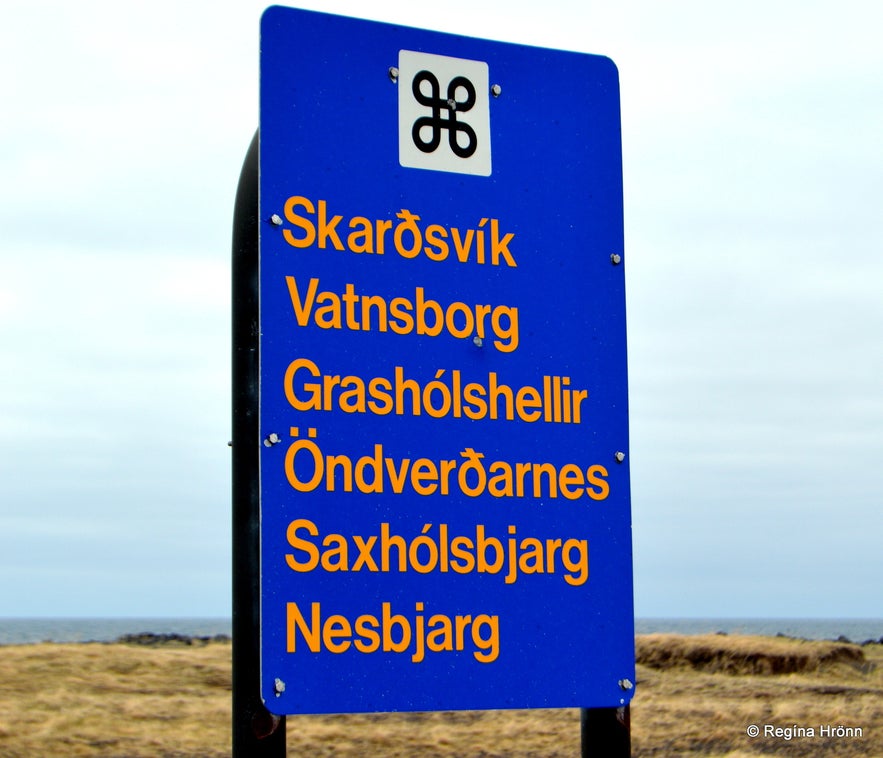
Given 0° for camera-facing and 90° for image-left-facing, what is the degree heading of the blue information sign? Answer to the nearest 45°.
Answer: approximately 315°
